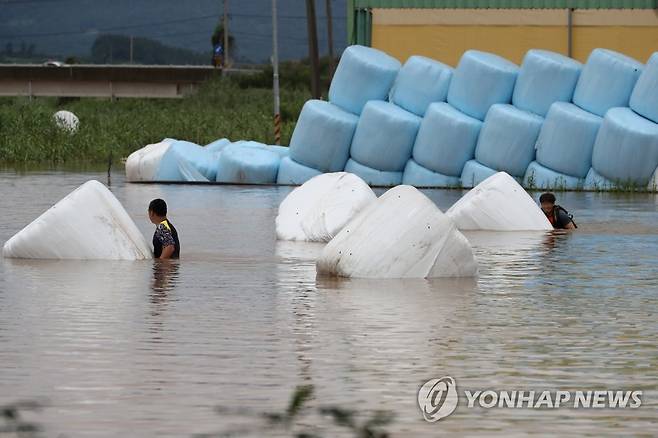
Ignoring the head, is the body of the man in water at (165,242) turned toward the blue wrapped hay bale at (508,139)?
no

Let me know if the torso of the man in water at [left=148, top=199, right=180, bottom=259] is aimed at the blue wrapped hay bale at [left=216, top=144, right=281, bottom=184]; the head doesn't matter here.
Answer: no

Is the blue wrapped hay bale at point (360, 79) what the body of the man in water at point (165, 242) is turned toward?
no
